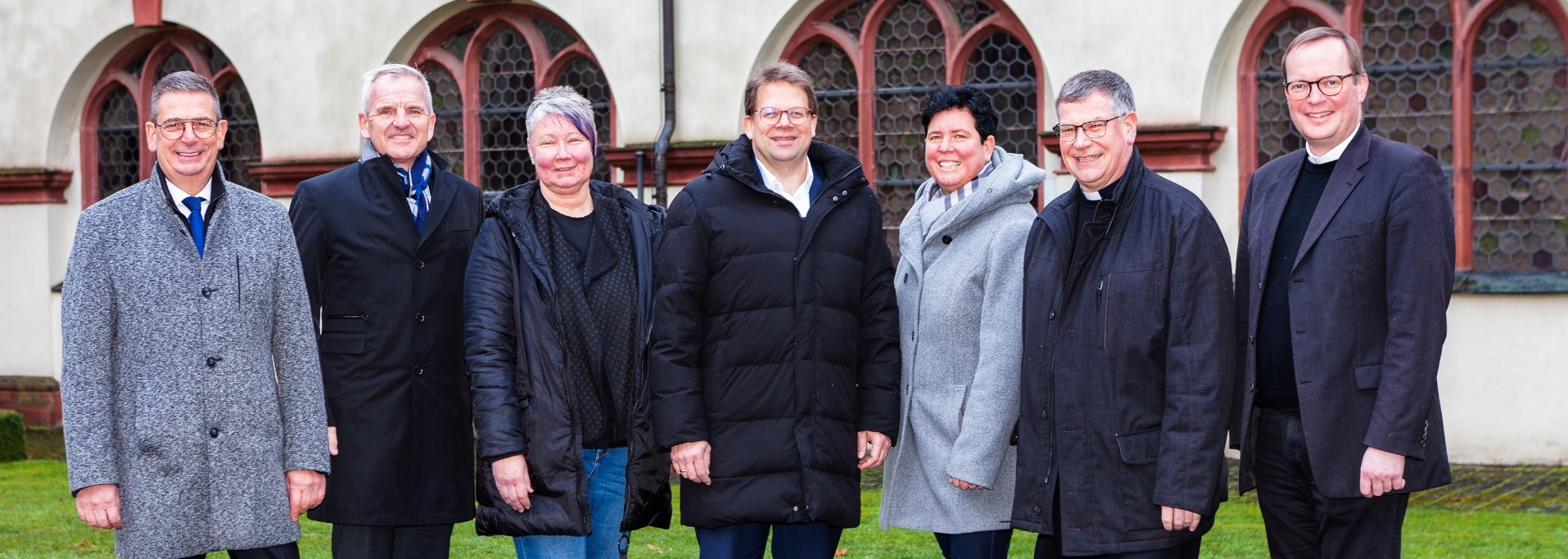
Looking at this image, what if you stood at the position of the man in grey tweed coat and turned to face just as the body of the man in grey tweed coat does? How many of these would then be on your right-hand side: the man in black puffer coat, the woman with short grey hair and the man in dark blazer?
0

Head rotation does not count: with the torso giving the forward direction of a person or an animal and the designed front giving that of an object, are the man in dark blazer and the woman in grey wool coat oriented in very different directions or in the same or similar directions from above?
same or similar directions

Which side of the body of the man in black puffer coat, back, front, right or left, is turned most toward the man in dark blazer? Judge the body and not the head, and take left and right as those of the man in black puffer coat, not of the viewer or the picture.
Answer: left

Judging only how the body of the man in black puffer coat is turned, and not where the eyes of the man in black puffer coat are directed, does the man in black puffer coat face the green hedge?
no

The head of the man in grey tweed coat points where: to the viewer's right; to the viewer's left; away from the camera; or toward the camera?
toward the camera

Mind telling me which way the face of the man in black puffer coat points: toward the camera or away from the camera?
toward the camera

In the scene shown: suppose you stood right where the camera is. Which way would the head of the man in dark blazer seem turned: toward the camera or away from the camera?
toward the camera

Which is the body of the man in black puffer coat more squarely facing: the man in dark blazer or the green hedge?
the man in dark blazer

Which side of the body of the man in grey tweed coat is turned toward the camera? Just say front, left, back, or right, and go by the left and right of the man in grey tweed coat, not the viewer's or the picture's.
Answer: front

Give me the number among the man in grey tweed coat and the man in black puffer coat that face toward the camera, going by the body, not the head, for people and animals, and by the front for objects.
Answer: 2

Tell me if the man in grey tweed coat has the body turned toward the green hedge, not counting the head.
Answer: no

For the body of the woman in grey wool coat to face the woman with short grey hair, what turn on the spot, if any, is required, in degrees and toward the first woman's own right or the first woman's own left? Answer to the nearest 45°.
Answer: approximately 45° to the first woman's own right

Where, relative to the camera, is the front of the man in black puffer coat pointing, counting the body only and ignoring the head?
toward the camera
